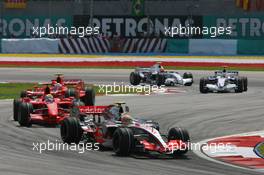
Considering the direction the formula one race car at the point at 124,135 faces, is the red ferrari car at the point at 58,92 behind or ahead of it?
behind

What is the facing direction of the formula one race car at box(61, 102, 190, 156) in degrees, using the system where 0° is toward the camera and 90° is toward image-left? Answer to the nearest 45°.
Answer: approximately 315°

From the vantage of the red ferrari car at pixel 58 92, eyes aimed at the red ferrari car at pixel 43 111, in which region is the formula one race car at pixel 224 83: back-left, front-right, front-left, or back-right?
back-left
